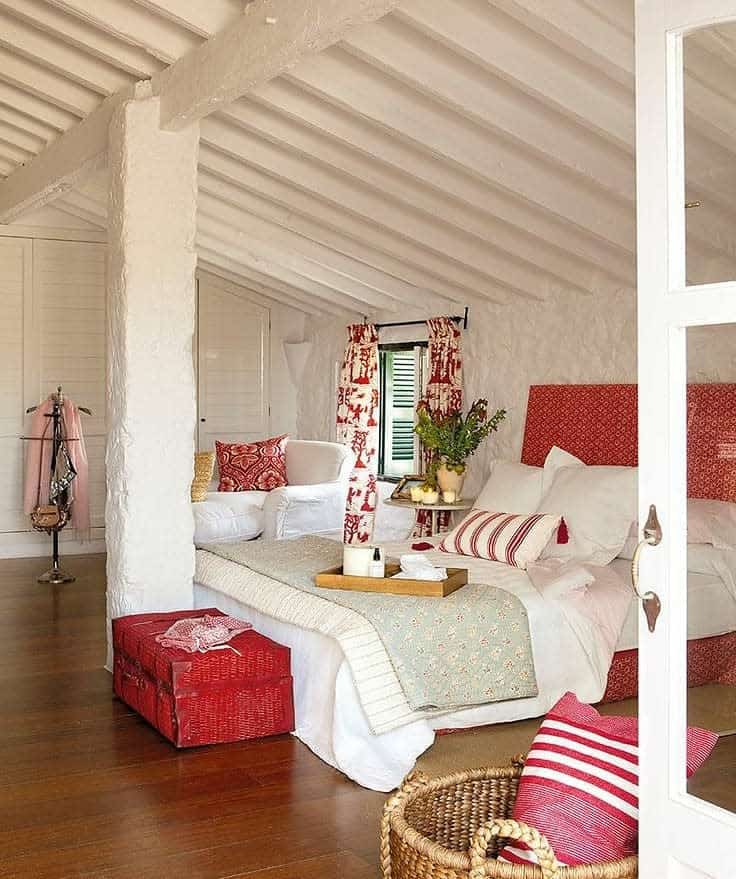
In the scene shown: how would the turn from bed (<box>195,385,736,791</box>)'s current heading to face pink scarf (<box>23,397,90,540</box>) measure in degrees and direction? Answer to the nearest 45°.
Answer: approximately 90° to its right

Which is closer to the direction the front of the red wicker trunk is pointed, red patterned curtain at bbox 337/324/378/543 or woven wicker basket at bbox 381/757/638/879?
the woven wicker basket

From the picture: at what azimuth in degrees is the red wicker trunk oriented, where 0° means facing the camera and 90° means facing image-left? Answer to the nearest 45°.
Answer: approximately 45°

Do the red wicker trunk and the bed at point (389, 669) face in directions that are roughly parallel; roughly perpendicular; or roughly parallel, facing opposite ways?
roughly parallel

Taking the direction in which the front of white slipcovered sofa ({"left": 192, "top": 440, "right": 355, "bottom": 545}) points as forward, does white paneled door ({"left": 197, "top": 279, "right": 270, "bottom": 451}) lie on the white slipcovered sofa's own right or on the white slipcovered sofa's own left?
on the white slipcovered sofa's own right

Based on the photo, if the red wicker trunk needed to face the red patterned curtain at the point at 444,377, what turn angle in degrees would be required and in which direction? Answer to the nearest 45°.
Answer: approximately 180°

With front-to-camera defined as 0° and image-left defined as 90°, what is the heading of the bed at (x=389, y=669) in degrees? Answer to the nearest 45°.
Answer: approximately 45°

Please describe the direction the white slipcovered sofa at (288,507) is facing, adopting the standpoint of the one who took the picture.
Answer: facing the viewer and to the left of the viewer

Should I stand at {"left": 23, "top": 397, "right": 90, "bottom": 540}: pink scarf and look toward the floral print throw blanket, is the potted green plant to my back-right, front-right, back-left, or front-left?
front-left

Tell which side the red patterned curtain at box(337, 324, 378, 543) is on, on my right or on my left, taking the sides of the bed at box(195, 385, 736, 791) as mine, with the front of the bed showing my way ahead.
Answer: on my right

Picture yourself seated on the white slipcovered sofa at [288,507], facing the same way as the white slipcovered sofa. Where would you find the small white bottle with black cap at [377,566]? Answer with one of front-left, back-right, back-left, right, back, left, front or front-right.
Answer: front-left

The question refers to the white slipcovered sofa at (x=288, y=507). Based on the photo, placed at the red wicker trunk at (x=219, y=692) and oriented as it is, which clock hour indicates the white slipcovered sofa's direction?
The white slipcovered sofa is roughly at 5 o'clock from the red wicker trunk.
